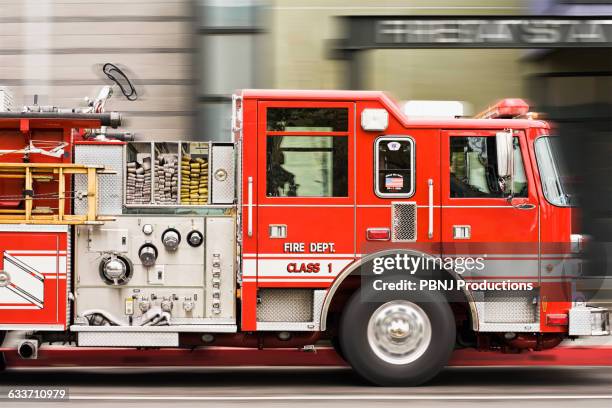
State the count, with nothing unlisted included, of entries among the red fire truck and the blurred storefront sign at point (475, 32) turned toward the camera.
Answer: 1

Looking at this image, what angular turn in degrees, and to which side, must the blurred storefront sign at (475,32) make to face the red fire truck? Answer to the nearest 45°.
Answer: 0° — it already faces it

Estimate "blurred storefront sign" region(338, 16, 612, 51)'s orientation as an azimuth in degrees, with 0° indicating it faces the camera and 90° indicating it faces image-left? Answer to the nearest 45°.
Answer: approximately 0°

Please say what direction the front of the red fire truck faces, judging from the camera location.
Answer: facing to the right of the viewer

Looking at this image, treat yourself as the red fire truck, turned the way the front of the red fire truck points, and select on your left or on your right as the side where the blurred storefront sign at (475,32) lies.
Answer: on your left

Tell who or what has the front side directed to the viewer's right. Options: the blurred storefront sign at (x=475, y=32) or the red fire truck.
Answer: the red fire truck

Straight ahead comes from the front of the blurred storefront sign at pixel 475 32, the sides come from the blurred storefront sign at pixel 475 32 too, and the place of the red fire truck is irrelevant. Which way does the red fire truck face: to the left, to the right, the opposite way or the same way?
to the left
